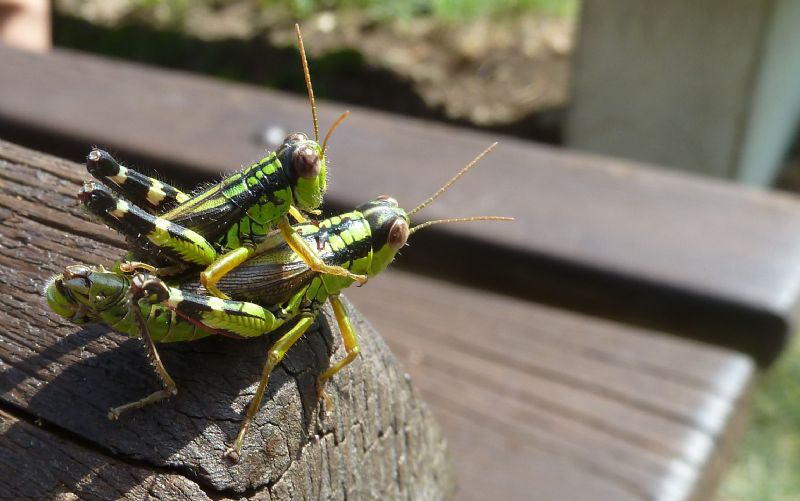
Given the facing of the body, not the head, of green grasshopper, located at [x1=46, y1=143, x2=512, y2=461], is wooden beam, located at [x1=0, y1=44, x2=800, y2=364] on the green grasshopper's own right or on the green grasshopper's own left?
on the green grasshopper's own left

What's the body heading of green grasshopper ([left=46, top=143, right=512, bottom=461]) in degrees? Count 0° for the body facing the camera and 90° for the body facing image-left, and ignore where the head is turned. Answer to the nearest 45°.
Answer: approximately 270°

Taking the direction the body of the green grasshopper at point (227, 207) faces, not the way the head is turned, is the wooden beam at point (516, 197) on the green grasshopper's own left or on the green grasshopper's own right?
on the green grasshopper's own left

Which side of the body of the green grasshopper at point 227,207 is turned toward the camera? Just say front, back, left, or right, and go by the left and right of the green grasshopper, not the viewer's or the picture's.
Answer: right
